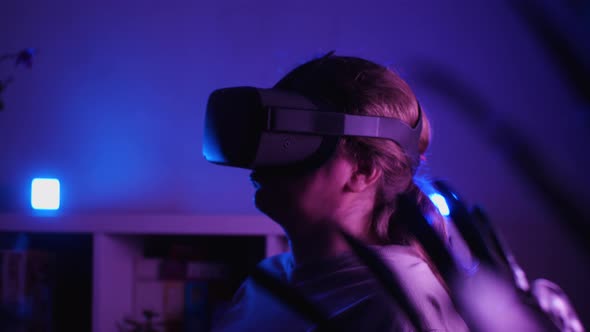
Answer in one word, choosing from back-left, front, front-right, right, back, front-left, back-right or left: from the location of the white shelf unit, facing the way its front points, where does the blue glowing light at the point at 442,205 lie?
front

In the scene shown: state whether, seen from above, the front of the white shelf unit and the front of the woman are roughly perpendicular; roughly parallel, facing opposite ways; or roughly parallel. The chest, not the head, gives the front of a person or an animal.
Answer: roughly perpendicular

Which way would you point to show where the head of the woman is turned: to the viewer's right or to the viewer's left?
to the viewer's left

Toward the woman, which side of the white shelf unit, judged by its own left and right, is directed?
front

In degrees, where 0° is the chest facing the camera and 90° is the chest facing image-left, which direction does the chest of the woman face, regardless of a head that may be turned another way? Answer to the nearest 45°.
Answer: approximately 90°

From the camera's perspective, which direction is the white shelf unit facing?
toward the camera

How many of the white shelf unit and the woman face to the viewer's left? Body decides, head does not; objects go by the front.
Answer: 1
